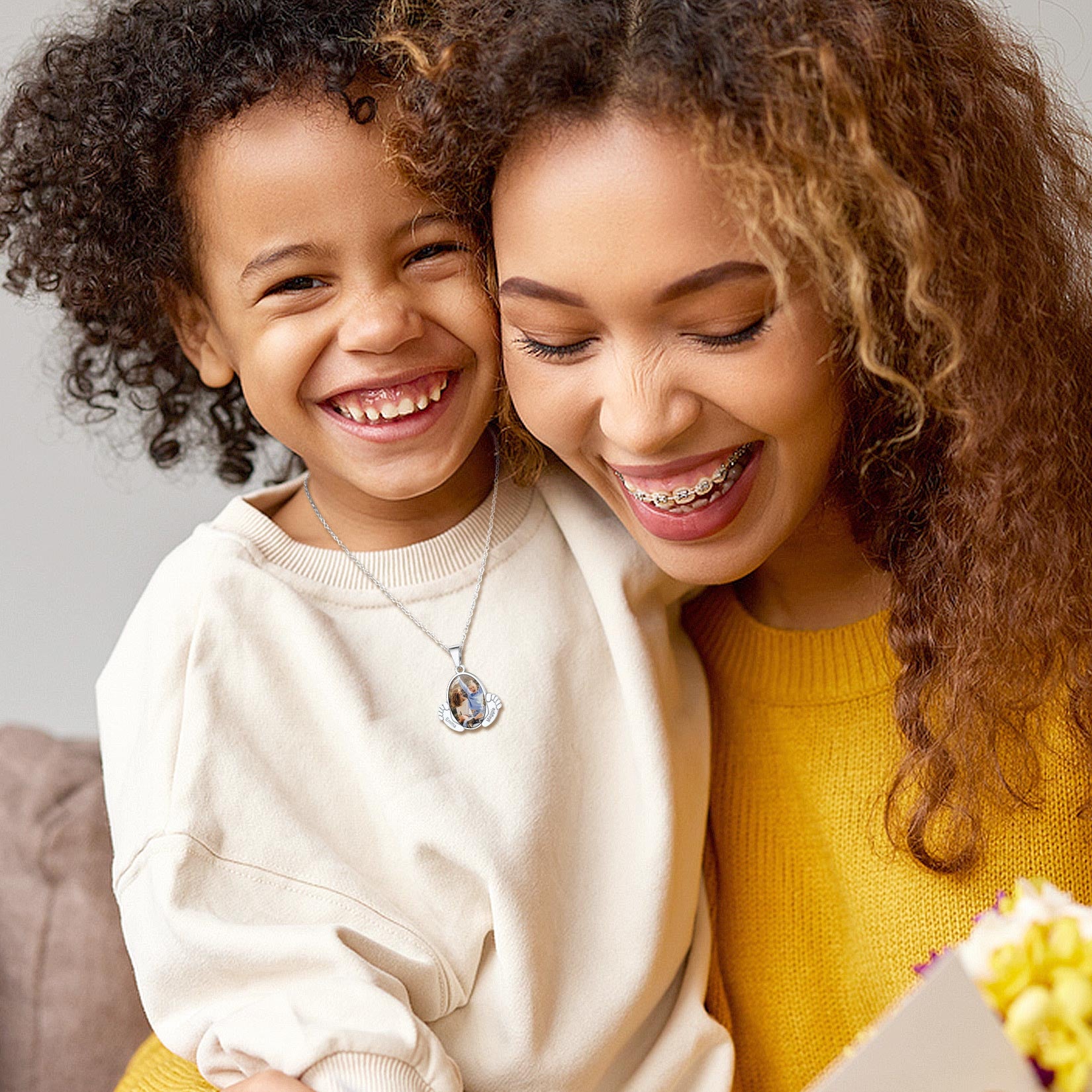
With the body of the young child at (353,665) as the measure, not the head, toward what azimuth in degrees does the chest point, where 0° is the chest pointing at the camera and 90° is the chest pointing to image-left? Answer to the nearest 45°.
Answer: approximately 315°

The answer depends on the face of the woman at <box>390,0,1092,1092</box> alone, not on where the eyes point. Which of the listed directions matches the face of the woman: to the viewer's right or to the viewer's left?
to the viewer's left
